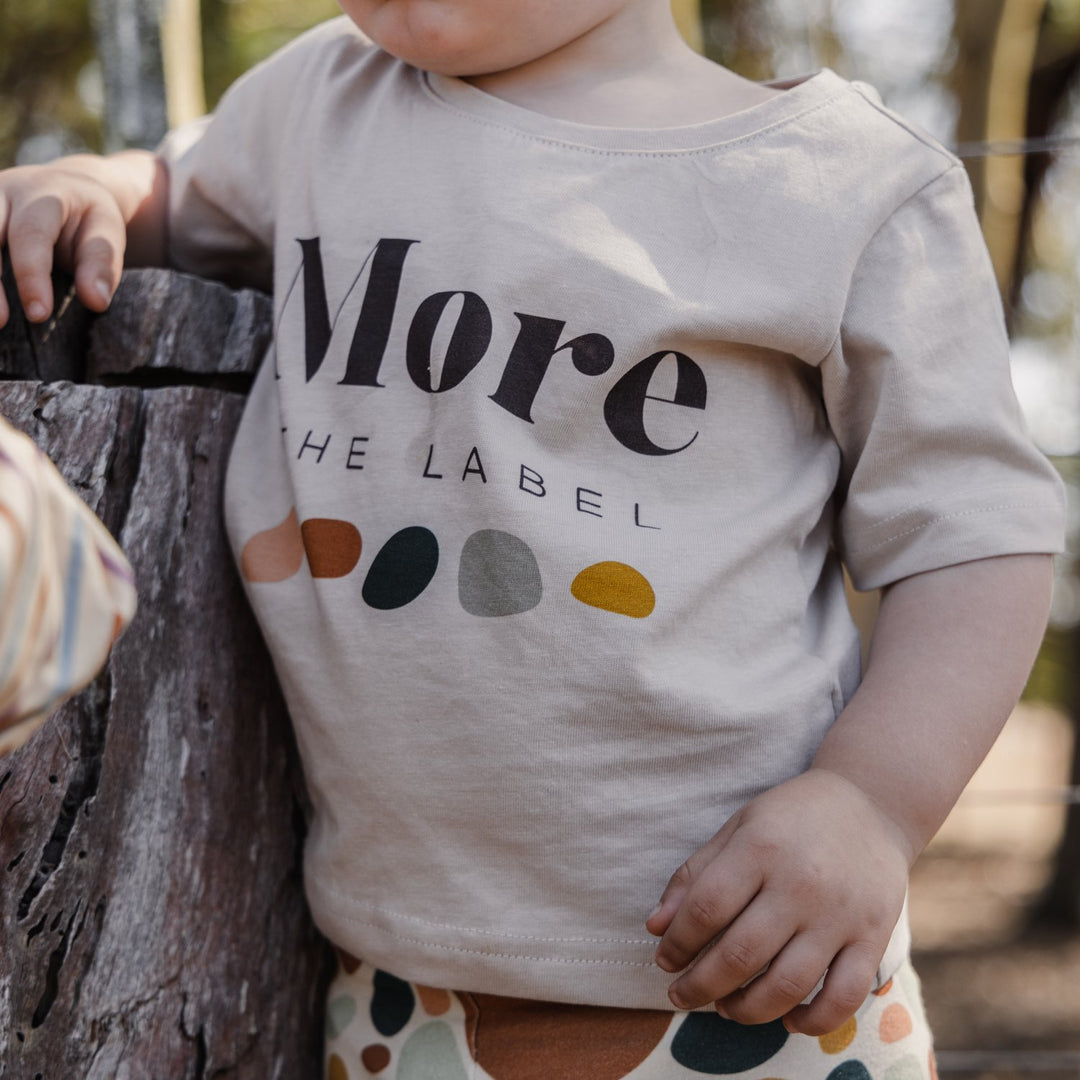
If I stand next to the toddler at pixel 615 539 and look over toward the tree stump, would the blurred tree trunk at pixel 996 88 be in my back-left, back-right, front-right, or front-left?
back-right

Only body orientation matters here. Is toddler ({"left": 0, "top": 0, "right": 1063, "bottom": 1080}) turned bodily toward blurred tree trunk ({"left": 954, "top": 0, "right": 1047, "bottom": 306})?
no

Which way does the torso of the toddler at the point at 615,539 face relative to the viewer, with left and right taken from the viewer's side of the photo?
facing the viewer and to the left of the viewer
